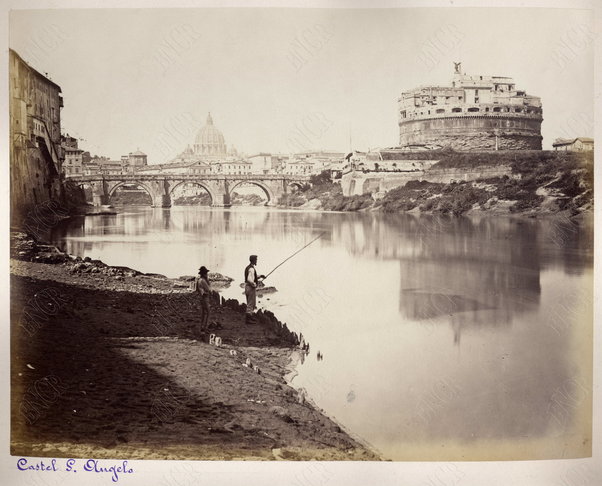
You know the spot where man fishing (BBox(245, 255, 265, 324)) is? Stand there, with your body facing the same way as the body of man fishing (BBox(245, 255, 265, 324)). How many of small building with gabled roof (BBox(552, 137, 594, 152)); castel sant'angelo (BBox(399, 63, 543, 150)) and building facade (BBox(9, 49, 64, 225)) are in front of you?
2

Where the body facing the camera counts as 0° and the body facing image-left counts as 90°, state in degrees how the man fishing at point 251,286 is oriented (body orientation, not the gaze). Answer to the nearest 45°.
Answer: approximately 270°
